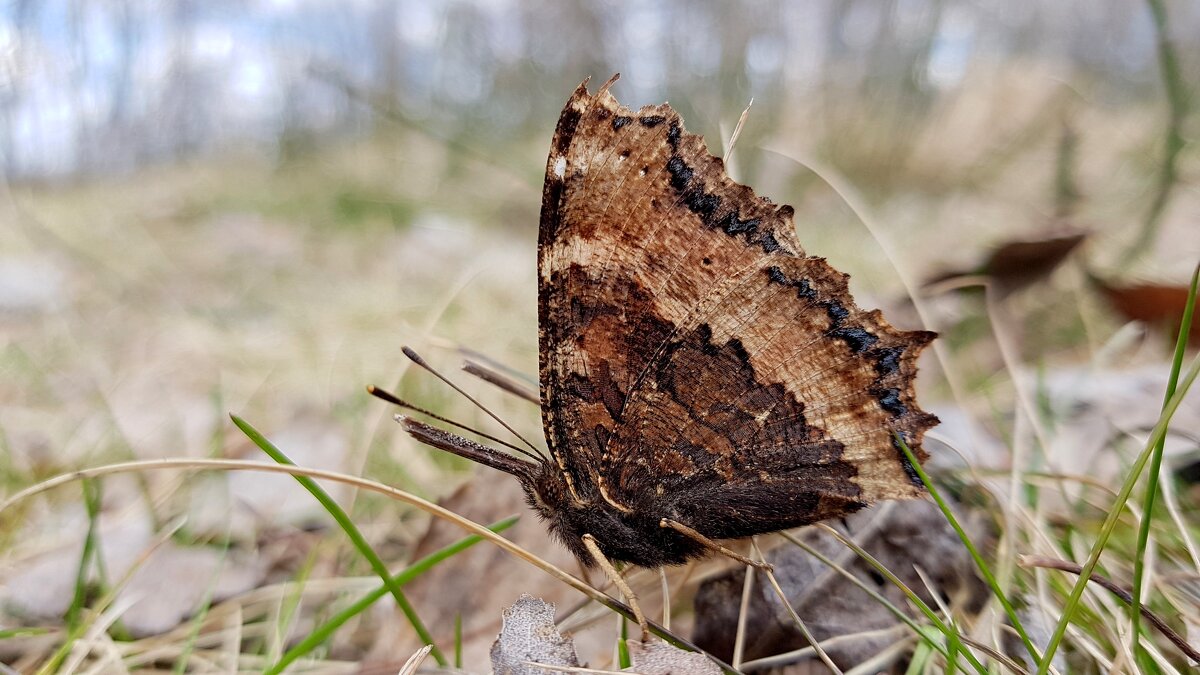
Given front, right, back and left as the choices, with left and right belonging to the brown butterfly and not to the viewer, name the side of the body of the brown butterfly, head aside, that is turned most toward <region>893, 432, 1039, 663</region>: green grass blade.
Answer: back

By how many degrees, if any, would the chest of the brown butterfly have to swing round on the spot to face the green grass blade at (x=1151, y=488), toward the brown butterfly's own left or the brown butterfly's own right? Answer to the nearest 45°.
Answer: approximately 135° to the brown butterfly's own left

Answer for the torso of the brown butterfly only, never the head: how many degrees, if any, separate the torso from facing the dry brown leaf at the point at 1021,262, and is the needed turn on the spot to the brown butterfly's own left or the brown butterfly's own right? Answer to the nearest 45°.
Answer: approximately 135° to the brown butterfly's own right

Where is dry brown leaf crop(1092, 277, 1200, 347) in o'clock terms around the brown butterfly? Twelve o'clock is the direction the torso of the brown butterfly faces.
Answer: The dry brown leaf is roughly at 5 o'clock from the brown butterfly.

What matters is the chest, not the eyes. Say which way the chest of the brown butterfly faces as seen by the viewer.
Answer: to the viewer's left

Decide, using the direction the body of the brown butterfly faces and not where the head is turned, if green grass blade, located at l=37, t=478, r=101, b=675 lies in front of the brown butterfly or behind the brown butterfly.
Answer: in front
